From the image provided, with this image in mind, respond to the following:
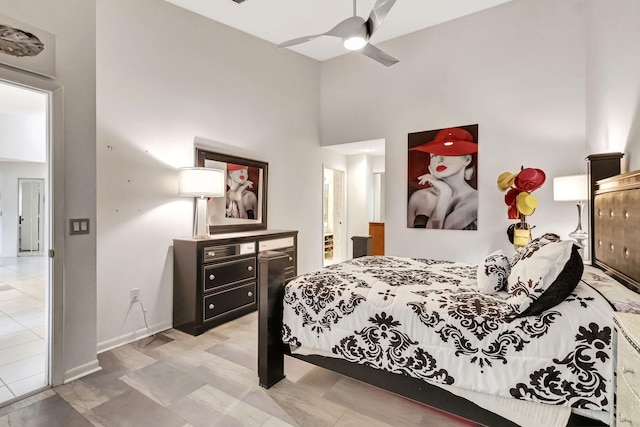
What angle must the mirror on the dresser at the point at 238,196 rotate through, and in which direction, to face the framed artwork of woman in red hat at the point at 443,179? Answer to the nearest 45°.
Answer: approximately 45° to its left

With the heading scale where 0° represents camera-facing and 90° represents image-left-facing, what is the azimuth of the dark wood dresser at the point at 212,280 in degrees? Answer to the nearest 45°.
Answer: approximately 315°

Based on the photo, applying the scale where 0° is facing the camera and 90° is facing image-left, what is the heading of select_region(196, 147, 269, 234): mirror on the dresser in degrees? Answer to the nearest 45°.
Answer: approximately 315°

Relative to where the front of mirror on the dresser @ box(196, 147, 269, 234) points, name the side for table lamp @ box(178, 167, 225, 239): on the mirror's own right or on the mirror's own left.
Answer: on the mirror's own right

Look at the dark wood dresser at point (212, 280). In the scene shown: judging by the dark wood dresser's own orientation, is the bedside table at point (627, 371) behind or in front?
in front

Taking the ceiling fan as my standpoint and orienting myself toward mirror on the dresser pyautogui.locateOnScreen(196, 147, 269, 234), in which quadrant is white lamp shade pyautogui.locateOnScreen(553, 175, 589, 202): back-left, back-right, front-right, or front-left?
back-right

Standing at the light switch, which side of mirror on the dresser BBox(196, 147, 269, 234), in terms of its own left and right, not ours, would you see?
right

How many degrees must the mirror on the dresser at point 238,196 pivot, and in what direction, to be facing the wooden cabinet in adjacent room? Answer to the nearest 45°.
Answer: approximately 90° to its left
